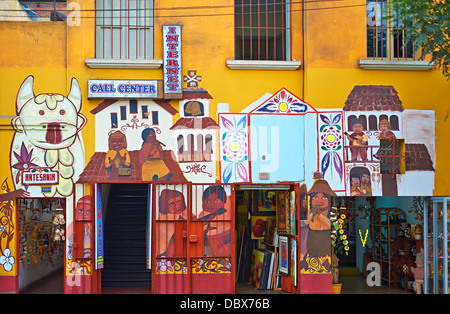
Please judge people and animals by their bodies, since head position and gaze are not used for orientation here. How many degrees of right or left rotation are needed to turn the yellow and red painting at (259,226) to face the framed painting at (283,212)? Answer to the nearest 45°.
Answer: approximately 45° to its left

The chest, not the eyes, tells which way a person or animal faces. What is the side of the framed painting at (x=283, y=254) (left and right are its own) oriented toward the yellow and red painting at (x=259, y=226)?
right

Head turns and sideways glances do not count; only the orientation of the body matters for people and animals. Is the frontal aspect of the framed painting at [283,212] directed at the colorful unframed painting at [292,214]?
no

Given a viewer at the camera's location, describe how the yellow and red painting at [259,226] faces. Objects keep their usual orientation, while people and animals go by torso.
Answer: facing the viewer

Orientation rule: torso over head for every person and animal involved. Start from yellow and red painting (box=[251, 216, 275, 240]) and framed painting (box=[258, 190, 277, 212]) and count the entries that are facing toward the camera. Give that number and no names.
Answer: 2

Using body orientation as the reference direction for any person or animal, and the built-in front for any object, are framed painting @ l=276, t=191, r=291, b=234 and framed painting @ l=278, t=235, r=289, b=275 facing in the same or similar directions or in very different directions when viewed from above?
same or similar directions

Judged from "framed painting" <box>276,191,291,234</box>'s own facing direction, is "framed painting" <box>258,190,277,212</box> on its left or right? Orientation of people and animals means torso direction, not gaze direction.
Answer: on its right

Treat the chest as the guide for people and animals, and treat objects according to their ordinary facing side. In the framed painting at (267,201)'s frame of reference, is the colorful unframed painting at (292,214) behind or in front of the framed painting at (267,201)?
in front

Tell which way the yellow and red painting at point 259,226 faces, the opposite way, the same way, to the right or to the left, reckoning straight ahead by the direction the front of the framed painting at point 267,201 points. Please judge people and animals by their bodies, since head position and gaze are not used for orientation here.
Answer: the same way

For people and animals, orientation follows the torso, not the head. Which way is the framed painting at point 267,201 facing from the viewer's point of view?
toward the camera

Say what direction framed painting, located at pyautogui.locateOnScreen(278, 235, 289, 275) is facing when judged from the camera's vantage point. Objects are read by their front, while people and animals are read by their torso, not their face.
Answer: facing the viewer and to the left of the viewer

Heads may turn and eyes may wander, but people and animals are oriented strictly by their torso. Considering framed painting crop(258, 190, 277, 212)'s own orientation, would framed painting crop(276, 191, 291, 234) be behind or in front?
in front
